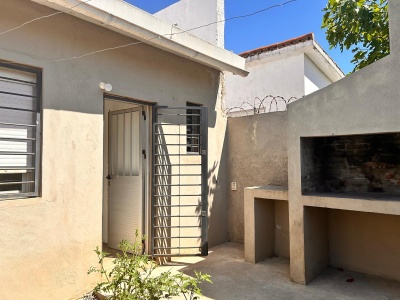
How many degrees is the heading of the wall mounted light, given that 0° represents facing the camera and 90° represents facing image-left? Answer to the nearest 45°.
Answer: approximately 315°

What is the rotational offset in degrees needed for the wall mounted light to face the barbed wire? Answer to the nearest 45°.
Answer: approximately 90° to its left

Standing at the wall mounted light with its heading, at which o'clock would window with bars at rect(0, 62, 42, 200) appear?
The window with bars is roughly at 4 o'clock from the wall mounted light.

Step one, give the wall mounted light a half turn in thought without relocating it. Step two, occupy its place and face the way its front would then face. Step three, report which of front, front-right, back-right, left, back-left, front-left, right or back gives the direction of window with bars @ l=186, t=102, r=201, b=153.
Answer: right
